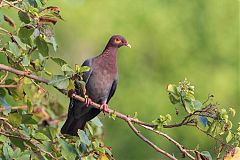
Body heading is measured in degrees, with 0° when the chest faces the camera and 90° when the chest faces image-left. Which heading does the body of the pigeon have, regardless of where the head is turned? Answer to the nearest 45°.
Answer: approximately 315°

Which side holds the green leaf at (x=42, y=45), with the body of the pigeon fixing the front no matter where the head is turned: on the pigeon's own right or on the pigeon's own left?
on the pigeon's own right

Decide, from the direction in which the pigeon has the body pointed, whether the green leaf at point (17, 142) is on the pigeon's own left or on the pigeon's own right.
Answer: on the pigeon's own right
